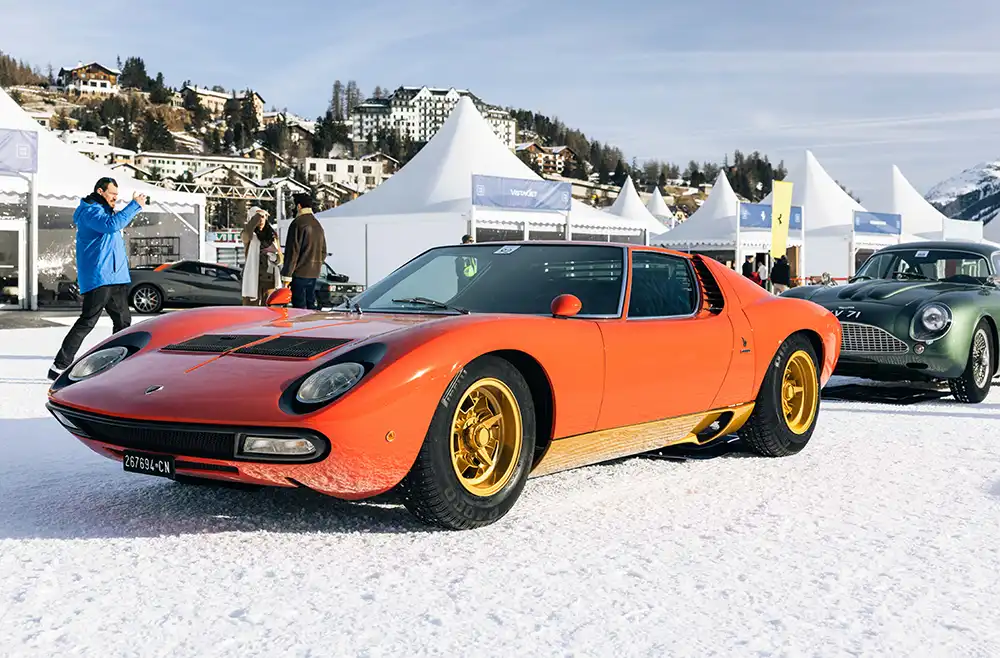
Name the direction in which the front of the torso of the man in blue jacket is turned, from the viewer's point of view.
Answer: to the viewer's right

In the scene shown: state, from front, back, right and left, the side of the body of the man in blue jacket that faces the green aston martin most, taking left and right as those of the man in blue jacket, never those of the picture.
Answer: front

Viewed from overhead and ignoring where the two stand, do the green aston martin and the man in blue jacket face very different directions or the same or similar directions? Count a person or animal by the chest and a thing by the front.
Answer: very different directions

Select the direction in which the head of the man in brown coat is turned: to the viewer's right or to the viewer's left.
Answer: to the viewer's left

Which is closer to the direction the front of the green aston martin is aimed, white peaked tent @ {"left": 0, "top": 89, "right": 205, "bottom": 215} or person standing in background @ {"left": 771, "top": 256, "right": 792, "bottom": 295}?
the white peaked tent

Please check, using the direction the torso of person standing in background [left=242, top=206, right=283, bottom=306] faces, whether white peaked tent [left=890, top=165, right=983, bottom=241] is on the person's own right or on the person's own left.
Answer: on the person's own left

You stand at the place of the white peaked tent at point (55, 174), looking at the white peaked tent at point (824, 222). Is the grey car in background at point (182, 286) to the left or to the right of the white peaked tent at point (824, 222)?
right

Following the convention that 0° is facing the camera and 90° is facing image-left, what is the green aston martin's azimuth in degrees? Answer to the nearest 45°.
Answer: approximately 45°
